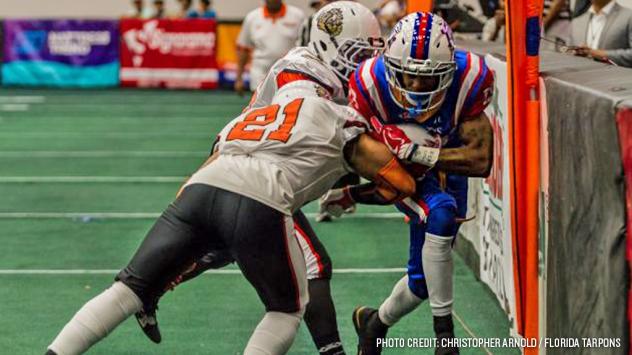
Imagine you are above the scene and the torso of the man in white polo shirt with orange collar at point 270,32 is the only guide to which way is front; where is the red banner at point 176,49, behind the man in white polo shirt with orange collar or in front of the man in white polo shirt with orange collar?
behind

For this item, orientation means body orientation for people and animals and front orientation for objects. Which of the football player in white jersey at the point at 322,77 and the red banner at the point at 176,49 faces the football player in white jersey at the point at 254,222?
the red banner

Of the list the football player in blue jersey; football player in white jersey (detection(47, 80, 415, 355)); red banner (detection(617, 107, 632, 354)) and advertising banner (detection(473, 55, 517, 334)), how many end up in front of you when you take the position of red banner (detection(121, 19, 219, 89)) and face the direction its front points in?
4

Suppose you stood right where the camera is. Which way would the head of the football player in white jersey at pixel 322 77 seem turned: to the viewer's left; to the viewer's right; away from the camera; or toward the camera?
to the viewer's right

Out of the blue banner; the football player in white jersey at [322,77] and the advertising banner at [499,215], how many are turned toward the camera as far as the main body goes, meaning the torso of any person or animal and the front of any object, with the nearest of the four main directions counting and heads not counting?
1

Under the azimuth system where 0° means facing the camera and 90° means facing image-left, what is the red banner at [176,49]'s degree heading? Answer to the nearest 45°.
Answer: approximately 0°

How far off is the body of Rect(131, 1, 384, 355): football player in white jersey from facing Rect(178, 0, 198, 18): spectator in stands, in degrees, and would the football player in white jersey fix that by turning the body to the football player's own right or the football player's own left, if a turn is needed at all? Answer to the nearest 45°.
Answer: approximately 90° to the football player's own left

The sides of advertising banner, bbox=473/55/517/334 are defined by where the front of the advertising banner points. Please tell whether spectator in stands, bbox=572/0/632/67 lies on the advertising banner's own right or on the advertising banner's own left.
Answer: on the advertising banner's own right

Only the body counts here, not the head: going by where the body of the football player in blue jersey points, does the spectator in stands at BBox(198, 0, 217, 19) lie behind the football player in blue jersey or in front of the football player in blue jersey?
behind
